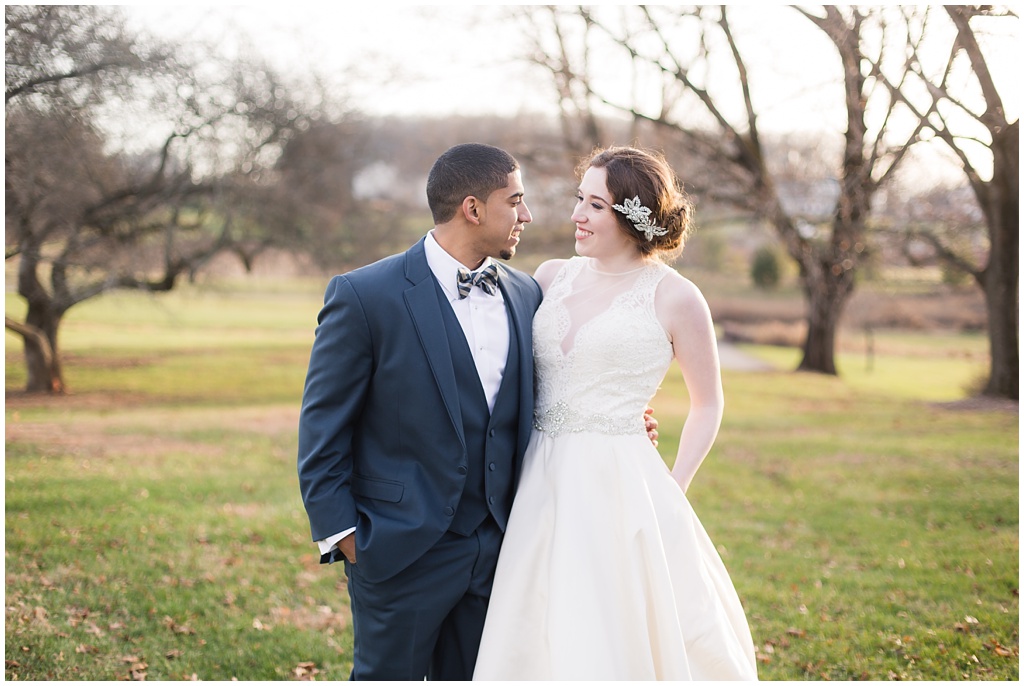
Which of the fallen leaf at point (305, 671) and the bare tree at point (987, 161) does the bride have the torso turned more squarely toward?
the fallen leaf

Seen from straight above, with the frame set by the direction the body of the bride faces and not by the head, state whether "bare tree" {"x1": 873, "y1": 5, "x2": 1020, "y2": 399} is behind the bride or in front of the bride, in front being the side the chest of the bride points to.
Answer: behind

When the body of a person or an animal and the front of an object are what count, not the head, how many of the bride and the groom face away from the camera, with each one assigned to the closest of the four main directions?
0

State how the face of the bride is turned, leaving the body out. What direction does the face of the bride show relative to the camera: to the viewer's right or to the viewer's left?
to the viewer's left

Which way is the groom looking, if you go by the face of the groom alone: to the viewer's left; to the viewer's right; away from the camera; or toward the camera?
to the viewer's right

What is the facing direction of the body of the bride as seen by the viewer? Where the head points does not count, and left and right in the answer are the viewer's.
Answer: facing the viewer and to the left of the viewer
